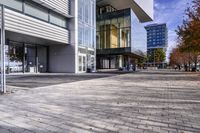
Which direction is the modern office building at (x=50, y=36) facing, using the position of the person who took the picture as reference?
facing the viewer and to the right of the viewer
